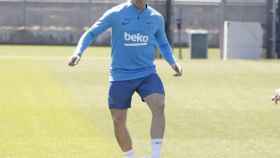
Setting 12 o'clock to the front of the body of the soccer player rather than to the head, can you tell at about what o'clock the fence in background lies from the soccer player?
The fence in background is roughly at 6 o'clock from the soccer player.

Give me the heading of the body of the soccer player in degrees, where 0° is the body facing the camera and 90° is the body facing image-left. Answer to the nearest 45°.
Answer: approximately 0°
